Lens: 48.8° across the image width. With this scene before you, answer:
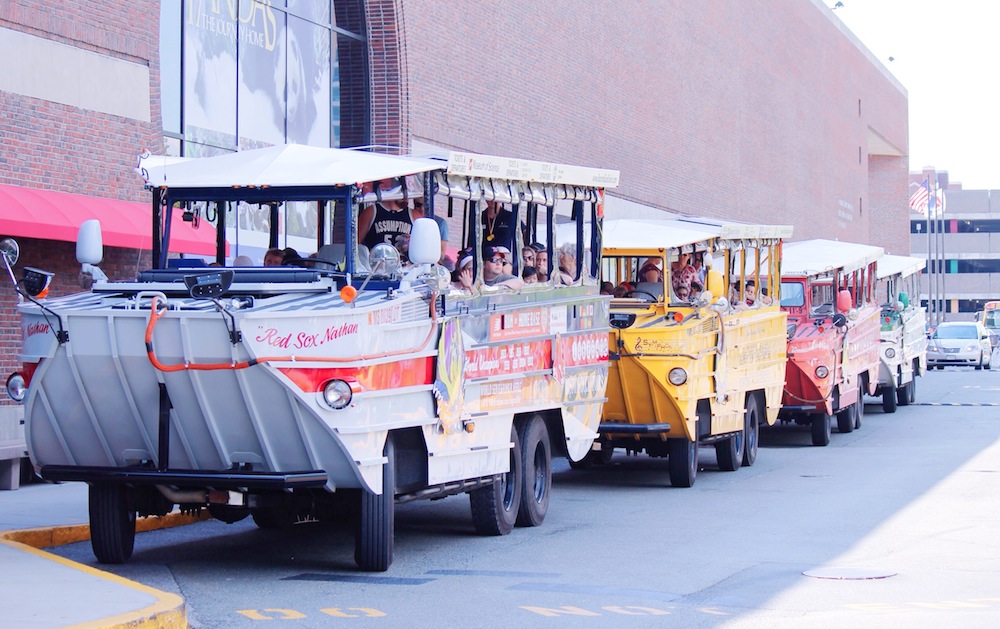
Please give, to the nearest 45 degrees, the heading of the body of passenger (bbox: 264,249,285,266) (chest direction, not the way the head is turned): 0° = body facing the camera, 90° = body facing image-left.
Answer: approximately 45°

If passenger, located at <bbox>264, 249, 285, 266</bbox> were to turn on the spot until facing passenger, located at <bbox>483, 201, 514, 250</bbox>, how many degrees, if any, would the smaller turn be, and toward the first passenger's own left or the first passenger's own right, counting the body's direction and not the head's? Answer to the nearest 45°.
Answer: approximately 180°

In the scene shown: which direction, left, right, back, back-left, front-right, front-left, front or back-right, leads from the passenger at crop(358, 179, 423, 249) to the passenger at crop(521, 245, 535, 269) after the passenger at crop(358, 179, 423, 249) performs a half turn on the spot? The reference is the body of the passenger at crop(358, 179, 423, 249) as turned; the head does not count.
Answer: front-right

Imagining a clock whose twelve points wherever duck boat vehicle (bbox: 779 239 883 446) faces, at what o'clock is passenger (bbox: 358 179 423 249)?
The passenger is roughly at 11 o'clock from the duck boat vehicle.

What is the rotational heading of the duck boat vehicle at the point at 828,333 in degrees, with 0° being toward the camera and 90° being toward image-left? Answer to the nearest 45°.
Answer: approximately 45°

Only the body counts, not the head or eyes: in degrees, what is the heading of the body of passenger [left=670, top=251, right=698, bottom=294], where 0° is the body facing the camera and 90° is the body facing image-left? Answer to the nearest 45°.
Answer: approximately 45°

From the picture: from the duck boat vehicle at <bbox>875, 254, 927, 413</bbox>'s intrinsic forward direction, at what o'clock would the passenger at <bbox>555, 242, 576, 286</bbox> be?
The passenger is roughly at 11 o'clock from the duck boat vehicle.
